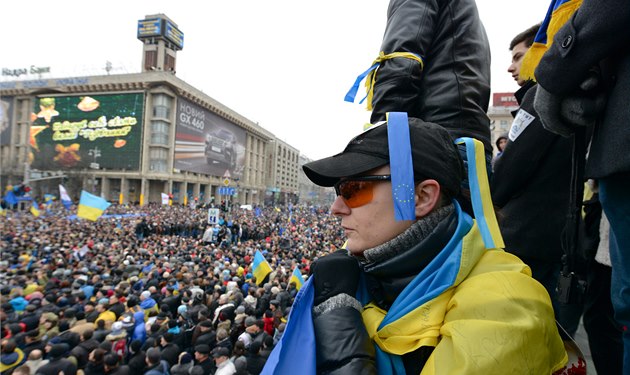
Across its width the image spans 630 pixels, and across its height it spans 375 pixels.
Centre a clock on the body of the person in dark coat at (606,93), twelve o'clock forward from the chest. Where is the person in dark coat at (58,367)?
the person in dark coat at (58,367) is roughly at 12 o'clock from the person in dark coat at (606,93).

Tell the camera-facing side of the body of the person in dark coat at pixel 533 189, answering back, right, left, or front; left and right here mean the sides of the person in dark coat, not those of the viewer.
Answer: left

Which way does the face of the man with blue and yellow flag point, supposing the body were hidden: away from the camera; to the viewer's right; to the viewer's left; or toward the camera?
to the viewer's left

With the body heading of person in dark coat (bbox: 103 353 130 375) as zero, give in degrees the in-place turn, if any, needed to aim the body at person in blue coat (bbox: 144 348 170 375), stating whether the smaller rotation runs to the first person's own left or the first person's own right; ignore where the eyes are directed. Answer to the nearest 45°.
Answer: approximately 135° to the first person's own right

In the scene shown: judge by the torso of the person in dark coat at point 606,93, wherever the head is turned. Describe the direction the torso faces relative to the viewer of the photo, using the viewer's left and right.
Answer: facing to the left of the viewer

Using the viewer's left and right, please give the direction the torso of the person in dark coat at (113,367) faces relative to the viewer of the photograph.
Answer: facing away from the viewer and to the left of the viewer

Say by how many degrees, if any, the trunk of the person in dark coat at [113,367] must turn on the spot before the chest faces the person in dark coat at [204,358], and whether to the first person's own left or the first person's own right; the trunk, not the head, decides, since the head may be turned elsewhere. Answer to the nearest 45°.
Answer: approximately 135° to the first person's own right

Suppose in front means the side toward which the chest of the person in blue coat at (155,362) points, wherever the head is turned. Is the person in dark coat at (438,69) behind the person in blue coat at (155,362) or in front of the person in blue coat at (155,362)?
behind

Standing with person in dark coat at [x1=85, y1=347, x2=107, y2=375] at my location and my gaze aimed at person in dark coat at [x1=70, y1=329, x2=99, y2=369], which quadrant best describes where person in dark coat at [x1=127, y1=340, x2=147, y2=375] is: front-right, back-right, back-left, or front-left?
back-right
